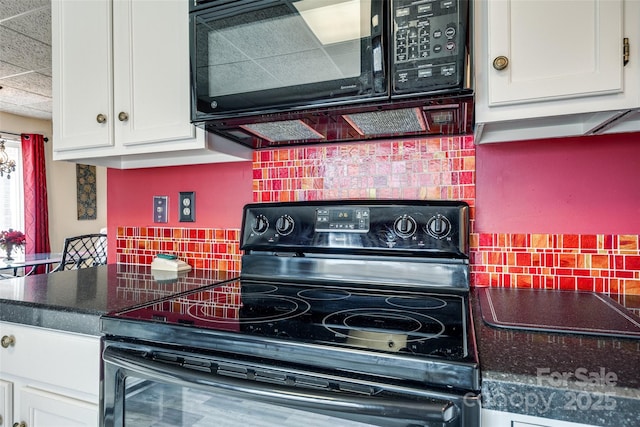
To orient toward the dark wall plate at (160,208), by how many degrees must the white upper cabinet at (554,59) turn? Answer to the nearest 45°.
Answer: approximately 90° to its right

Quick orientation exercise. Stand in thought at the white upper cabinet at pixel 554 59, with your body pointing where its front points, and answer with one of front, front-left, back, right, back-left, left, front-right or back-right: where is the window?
right

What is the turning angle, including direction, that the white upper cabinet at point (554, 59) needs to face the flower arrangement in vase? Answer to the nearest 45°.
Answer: approximately 90° to its right

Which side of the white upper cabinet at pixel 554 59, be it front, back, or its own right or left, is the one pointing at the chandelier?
right

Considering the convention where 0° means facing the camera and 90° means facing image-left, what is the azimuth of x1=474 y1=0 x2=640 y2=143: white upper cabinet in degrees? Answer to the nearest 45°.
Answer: approximately 0°

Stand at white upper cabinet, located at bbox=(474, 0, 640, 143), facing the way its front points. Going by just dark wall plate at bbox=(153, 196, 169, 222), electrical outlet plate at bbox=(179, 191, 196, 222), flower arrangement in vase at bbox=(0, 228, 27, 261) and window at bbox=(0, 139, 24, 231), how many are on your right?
4

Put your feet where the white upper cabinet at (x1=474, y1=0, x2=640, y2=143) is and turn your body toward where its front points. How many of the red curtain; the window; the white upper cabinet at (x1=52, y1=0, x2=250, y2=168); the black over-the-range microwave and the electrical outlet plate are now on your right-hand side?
5

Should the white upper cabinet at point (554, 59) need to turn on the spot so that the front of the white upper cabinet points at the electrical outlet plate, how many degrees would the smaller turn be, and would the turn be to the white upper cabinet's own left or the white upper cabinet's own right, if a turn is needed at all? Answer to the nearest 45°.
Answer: approximately 90° to the white upper cabinet's own right

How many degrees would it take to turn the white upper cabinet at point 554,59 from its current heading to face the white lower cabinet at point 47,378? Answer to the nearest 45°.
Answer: approximately 45° to its right
